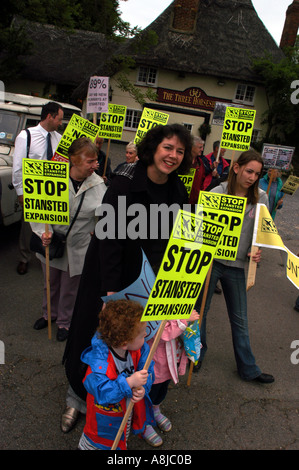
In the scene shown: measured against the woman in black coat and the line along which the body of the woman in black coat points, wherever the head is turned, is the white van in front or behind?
behind

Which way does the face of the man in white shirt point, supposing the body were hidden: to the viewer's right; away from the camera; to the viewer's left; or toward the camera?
to the viewer's right

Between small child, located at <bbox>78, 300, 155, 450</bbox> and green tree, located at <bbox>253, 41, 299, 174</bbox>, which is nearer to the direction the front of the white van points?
the small child

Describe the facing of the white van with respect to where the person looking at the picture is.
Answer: facing the viewer and to the left of the viewer

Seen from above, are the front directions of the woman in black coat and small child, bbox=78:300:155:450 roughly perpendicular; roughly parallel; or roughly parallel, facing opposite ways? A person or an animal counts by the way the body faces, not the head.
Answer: roughly parallel

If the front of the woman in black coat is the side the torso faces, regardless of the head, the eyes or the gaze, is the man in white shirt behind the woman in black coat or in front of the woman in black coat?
behind

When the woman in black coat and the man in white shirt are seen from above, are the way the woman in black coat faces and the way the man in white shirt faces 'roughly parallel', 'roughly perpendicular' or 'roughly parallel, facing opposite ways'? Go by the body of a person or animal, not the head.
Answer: roughly parallel

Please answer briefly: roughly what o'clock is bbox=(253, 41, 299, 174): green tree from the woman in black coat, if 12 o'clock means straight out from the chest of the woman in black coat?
The green tree is roughly at 8 o'clock from the woman in black coat.

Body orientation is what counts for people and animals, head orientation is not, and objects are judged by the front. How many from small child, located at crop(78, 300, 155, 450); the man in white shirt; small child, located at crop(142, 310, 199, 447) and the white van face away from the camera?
0

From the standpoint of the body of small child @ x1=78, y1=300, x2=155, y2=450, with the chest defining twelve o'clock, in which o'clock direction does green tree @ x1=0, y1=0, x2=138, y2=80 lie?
The green tree is roughly at 7 o'clock from the small child.

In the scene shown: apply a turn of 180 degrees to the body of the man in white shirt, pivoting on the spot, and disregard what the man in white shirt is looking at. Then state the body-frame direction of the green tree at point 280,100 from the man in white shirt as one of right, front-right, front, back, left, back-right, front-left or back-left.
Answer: right

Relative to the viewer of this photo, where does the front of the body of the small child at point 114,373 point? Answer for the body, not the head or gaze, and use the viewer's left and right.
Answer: facing the viewer and to the right of the viewer

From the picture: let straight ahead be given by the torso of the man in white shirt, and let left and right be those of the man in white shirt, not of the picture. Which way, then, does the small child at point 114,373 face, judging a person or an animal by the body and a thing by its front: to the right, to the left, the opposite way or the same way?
the same way

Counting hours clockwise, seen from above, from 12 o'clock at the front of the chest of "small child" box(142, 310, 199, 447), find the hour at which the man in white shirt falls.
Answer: The man in white shirt is roughly at 6 o'clock from the small child.
